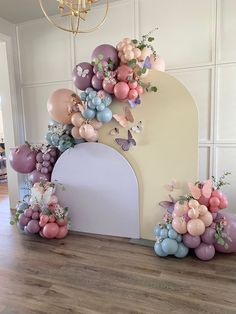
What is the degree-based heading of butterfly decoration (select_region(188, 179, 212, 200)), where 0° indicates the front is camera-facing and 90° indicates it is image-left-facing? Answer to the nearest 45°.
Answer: approximately 0°

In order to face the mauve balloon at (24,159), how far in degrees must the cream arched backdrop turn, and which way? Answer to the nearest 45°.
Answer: approximately 90° to its right

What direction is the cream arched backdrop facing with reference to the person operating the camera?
facing the viewer

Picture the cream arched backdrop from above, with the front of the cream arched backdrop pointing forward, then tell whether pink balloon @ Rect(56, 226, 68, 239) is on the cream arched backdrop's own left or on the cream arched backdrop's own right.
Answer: on the cream arched backdrop's own right

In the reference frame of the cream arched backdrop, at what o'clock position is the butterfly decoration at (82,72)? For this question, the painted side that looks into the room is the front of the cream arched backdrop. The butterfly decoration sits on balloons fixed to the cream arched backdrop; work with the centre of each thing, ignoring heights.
The butterfly decoration is roughly at 3 o'clock from the cream arched backdrop.

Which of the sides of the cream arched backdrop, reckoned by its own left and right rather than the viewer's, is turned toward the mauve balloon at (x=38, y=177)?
right

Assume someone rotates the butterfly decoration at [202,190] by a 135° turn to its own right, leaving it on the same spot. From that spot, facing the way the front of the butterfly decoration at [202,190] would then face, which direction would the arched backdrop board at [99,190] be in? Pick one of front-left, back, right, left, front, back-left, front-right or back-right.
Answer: front-left

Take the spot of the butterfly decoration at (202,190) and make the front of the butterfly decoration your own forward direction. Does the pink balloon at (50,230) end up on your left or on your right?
on your right
